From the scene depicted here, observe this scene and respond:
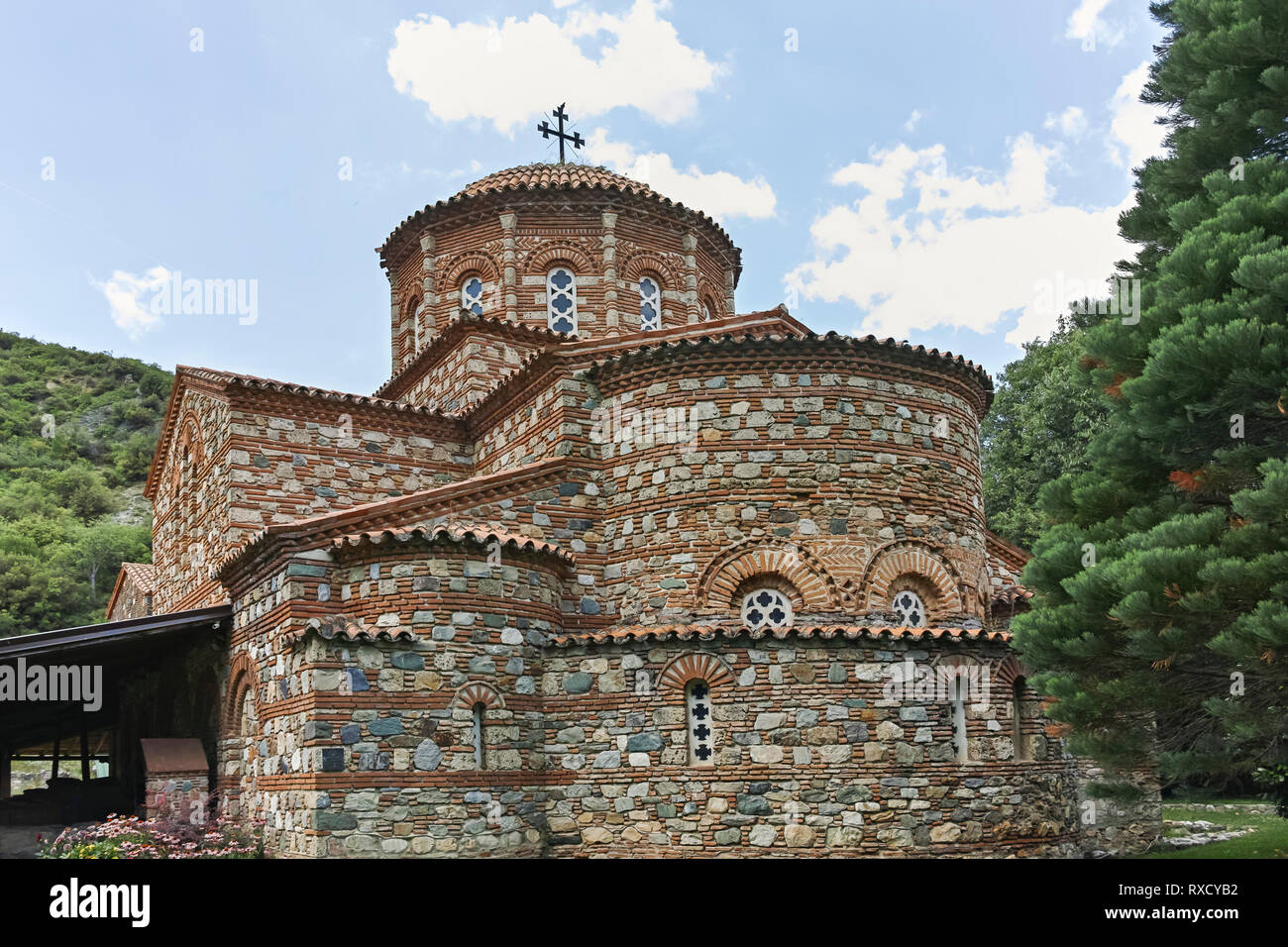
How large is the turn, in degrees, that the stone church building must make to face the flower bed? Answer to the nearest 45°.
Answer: approximately 45° to its left

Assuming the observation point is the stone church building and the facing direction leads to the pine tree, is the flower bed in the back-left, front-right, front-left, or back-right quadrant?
back-right

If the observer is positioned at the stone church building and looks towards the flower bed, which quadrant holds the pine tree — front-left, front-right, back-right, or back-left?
back-left

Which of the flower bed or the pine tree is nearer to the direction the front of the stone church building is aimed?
the flower bed

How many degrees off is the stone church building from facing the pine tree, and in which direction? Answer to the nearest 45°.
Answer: approximately 180°

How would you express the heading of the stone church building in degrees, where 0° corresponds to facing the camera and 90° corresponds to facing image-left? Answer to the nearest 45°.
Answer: approximately 135°
